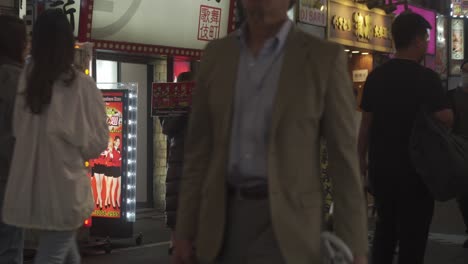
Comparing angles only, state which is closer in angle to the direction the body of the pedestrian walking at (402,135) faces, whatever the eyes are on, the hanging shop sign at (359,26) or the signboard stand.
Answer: the hanging shop sign

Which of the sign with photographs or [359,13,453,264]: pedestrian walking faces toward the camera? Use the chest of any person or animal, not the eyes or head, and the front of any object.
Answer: the sign with photographs

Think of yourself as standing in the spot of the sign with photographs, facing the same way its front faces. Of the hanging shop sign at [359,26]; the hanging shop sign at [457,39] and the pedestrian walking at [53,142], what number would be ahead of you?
1

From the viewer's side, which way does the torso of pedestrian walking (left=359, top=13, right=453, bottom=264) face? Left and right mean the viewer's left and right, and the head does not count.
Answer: facing away from the viewer and to the right of the viewer

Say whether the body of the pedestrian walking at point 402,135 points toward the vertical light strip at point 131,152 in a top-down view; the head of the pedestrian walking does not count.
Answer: no

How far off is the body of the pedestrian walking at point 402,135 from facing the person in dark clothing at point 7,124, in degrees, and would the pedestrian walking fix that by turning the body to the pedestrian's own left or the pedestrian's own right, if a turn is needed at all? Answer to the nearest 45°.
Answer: approximately 135° to the pedestrian's own left

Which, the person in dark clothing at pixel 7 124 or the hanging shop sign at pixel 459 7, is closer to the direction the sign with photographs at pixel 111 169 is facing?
the person in dark clothing

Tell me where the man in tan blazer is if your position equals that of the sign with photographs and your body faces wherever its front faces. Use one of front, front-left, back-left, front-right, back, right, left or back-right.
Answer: front

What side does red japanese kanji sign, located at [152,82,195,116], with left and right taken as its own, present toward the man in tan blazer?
front

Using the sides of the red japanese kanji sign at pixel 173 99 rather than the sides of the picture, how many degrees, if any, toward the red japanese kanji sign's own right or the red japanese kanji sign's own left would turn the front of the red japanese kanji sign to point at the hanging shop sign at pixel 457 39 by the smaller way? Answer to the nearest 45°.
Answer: approximately 135° to the red japanese kanji sign's own left

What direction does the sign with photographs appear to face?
toward the camera

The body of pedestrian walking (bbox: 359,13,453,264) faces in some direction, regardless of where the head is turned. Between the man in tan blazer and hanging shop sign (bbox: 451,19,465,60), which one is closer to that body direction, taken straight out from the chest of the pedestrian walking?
the hanging shop sign

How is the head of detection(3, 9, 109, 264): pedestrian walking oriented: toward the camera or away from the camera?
away from the camera

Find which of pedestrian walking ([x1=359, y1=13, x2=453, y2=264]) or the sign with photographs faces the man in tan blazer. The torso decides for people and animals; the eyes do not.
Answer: the sign with photographs

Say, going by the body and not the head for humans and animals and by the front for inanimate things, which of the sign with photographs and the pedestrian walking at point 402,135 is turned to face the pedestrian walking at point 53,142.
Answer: the sign with photographs

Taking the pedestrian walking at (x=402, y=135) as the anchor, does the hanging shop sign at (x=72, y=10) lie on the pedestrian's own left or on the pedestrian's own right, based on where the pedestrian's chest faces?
on the pedestrian's own left

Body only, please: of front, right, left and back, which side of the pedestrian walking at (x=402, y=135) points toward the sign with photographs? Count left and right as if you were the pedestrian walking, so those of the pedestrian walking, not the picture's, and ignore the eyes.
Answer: left
